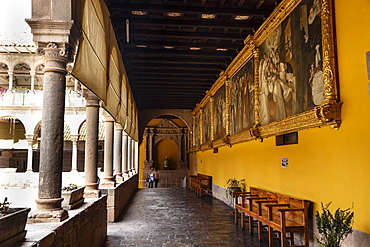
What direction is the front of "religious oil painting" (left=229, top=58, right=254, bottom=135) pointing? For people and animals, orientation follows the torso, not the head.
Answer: to the viewer's left

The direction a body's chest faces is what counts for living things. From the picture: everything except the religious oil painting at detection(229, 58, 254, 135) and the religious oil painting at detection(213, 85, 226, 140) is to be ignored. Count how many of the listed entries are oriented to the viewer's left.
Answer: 2

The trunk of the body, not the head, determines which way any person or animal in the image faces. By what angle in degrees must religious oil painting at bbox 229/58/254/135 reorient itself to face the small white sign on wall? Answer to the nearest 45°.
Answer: approximately 90° to its left

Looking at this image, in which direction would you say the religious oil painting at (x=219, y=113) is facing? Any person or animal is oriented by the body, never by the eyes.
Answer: to the viewer's left

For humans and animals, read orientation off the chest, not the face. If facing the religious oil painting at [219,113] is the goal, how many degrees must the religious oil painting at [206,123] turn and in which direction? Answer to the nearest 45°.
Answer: approximately 90° to its left

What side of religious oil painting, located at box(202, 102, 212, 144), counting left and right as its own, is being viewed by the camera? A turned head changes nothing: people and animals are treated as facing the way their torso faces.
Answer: left

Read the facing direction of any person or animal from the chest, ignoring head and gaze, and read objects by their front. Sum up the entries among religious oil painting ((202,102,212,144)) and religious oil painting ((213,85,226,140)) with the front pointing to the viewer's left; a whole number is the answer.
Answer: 2

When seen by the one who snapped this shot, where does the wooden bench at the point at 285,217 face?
facing the viewer and to the left of the viewer

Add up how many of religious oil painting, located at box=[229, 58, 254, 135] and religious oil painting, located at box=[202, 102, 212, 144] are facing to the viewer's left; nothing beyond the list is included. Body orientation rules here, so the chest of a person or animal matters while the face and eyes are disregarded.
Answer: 2

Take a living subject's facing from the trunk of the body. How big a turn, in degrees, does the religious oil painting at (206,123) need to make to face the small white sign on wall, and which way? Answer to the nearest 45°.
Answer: approximately 90° to its left

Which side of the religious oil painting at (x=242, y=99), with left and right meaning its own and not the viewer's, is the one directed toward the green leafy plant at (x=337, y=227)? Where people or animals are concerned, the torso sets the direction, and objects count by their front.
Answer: left

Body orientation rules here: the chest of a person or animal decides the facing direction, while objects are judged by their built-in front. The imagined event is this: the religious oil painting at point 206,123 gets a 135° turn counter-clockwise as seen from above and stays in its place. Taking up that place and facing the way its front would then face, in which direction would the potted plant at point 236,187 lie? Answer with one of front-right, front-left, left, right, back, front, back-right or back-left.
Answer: front-right

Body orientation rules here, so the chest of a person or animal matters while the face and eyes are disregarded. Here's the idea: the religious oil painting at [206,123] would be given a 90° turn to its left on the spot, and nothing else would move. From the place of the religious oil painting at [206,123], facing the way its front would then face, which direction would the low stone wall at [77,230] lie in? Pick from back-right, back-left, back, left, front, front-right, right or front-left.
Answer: front

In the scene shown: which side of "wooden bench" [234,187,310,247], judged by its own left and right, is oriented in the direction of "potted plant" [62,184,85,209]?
front
